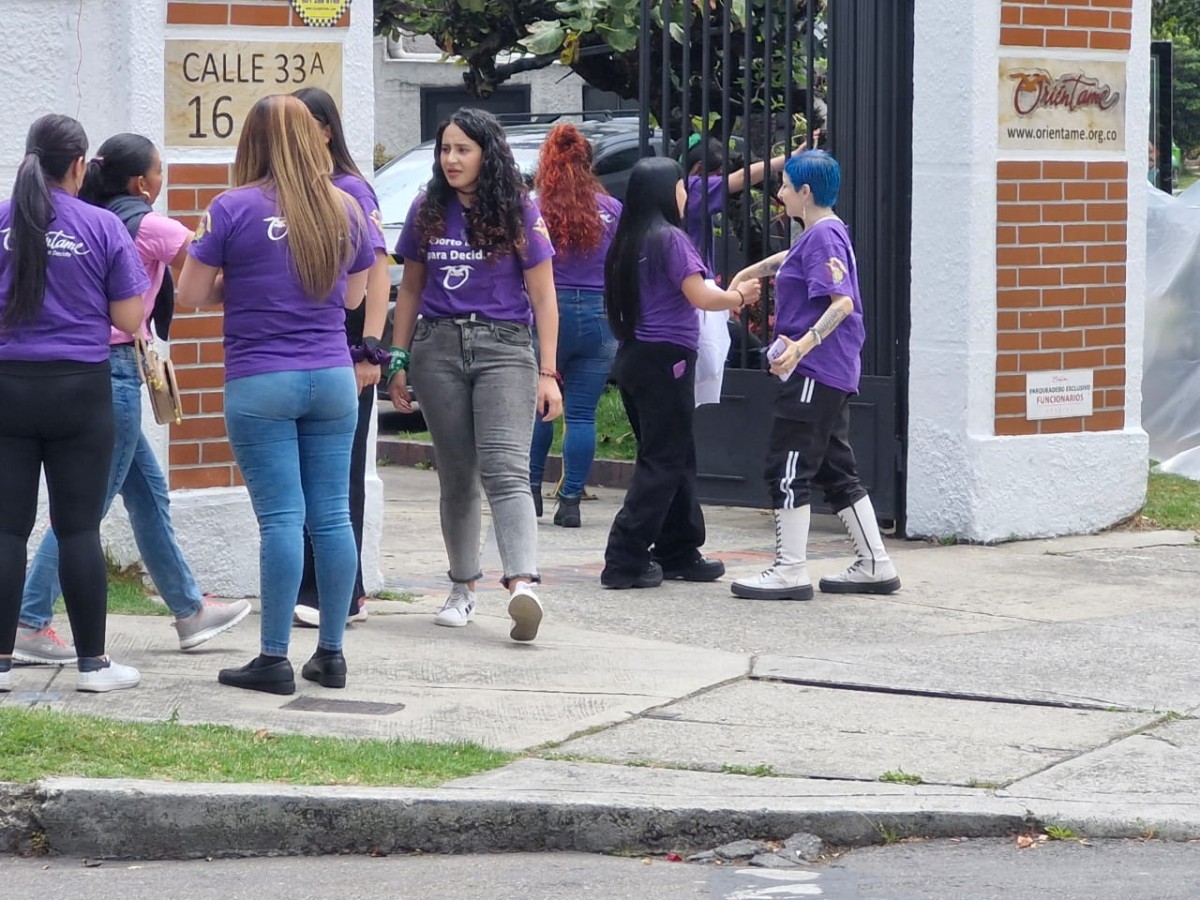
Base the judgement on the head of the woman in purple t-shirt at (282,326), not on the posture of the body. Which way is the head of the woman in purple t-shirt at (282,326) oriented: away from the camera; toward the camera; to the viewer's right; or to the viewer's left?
away from the camera

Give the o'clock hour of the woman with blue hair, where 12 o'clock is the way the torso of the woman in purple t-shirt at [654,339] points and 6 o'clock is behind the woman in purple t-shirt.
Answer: The woman with blue hair is roughly at 2 o'clock from the woman in purple t-shirt.

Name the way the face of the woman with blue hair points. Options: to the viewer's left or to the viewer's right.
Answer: to the viewer's left

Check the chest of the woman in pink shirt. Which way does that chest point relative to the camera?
to the viewer's right

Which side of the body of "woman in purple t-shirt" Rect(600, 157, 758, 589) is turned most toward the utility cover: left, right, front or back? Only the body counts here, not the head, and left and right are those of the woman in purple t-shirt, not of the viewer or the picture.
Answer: back

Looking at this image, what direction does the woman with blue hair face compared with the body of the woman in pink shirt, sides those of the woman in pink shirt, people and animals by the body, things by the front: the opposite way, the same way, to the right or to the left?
the opposite way

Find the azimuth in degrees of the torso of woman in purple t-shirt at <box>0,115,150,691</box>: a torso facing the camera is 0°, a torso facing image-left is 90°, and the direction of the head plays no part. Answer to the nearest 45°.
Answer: approximately 225°

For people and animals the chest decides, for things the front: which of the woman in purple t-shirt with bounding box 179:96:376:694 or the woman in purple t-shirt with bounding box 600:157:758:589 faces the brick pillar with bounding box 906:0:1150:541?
the woman in purple t-shirt with bounding box 600:157:758:589

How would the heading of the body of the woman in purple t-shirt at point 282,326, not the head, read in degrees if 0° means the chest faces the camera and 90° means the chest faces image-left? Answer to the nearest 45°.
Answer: approximately 135°

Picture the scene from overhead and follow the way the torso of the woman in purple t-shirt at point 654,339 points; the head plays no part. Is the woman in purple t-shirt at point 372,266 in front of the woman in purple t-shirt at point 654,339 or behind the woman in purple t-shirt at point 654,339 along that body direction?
behind

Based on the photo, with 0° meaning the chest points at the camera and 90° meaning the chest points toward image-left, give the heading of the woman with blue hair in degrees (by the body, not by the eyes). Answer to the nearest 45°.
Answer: approximately 90°

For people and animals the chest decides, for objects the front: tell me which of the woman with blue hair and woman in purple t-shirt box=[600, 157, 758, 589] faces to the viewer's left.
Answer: the woman with blue hair

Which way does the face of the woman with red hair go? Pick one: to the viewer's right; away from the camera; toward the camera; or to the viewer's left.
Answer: away from the camera
